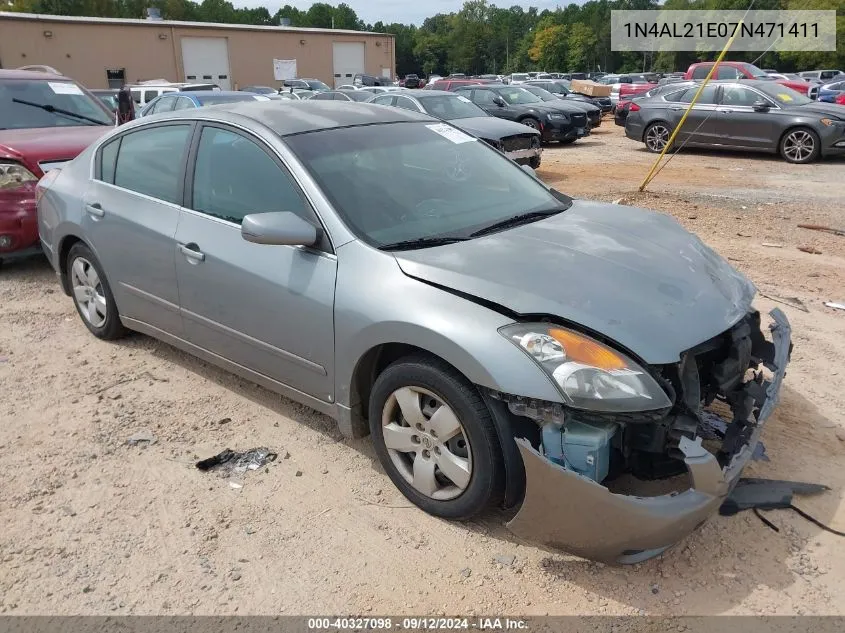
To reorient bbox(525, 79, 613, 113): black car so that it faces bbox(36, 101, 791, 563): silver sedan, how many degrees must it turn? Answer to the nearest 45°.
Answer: approximately 45° to its right

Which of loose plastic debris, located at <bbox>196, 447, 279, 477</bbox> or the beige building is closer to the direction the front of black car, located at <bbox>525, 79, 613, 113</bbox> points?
the loose plastic debris

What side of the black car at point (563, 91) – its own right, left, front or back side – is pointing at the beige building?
back

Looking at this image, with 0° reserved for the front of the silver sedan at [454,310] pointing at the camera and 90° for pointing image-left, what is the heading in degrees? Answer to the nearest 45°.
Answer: approximately 315°

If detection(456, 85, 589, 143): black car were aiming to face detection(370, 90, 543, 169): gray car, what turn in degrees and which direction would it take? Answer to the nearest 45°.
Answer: approximately 45° to its right

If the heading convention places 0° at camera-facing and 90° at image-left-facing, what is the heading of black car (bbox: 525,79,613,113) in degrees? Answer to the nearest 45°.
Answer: approximately 315°

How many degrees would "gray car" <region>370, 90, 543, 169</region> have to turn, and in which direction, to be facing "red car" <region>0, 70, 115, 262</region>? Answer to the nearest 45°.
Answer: approximately 90° to its right

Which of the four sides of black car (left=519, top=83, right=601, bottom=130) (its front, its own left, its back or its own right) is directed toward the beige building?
back
